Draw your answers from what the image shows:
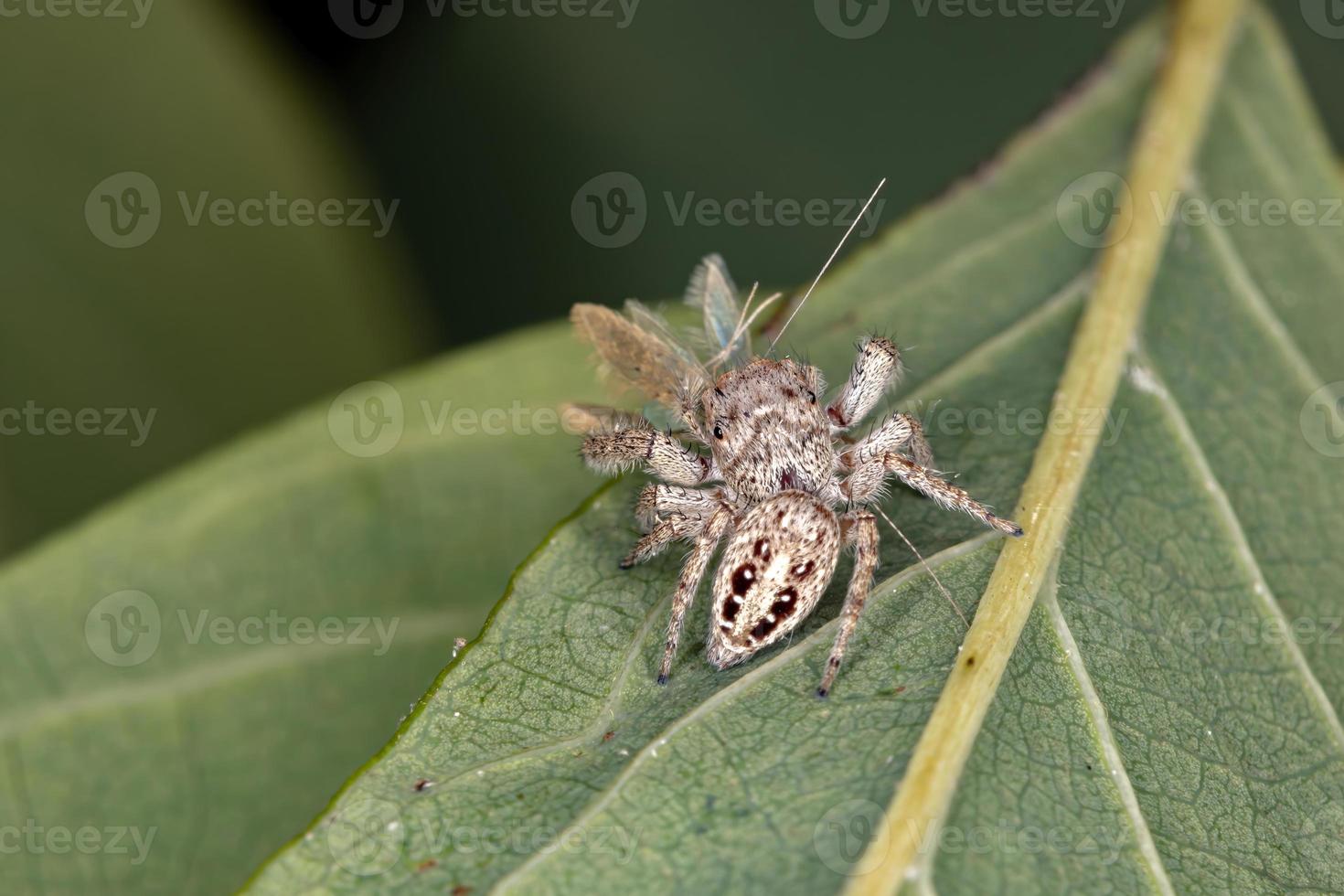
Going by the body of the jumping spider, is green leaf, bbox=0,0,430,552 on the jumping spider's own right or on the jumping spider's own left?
on the jumping spider's own left

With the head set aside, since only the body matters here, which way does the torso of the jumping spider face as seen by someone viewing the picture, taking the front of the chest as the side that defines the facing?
away from the camera
